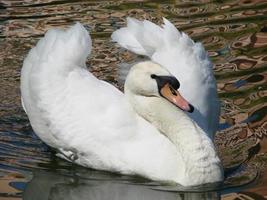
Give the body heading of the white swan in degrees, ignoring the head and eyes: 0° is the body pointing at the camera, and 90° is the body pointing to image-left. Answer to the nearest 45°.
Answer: approximately 315°
